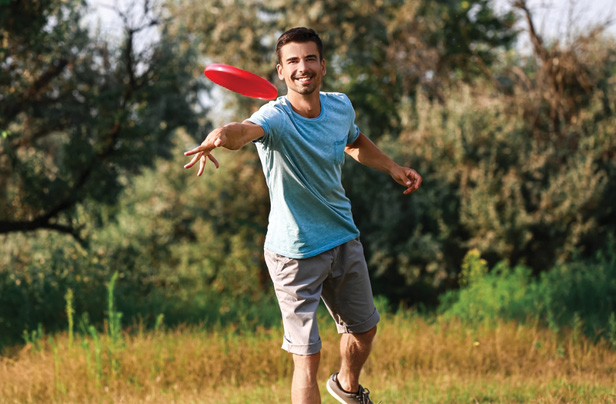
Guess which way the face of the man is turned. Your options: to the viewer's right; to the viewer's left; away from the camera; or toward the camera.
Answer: toward the camera

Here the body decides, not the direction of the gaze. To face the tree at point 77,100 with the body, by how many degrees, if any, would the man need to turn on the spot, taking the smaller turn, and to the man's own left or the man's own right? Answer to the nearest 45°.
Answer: approximately 135° to the man's own right

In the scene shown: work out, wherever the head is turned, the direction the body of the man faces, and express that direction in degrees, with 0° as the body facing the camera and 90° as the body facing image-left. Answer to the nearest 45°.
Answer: approximately 0°
